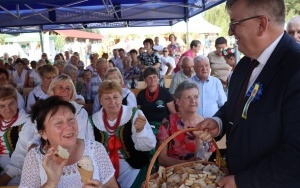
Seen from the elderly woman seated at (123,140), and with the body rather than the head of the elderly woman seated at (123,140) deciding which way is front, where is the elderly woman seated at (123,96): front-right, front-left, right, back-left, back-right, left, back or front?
back

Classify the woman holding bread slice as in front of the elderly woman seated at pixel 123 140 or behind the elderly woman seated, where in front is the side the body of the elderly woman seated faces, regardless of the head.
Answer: in front

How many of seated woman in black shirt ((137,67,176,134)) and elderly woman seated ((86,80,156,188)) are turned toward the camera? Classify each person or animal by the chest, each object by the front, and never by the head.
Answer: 2

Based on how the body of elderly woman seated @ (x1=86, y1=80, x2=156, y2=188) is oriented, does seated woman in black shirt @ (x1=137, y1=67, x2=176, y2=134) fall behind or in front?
behind

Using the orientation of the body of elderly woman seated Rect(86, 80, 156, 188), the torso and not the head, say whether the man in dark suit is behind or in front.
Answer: in front

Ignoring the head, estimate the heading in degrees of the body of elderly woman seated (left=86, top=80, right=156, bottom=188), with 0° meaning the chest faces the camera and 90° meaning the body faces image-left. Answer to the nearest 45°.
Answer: approximately 0°

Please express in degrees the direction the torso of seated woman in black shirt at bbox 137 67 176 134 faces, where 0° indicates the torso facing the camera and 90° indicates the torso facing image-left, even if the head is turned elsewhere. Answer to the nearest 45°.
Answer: approximately 0°

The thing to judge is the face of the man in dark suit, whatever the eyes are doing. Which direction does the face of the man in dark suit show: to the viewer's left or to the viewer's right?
to the viewer's left

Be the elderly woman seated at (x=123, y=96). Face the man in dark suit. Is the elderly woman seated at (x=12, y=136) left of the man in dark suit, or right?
right

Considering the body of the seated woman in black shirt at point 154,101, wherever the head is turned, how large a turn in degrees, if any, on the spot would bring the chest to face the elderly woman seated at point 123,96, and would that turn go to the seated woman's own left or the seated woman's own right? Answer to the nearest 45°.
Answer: approximately 45° to the seated woman's own right
